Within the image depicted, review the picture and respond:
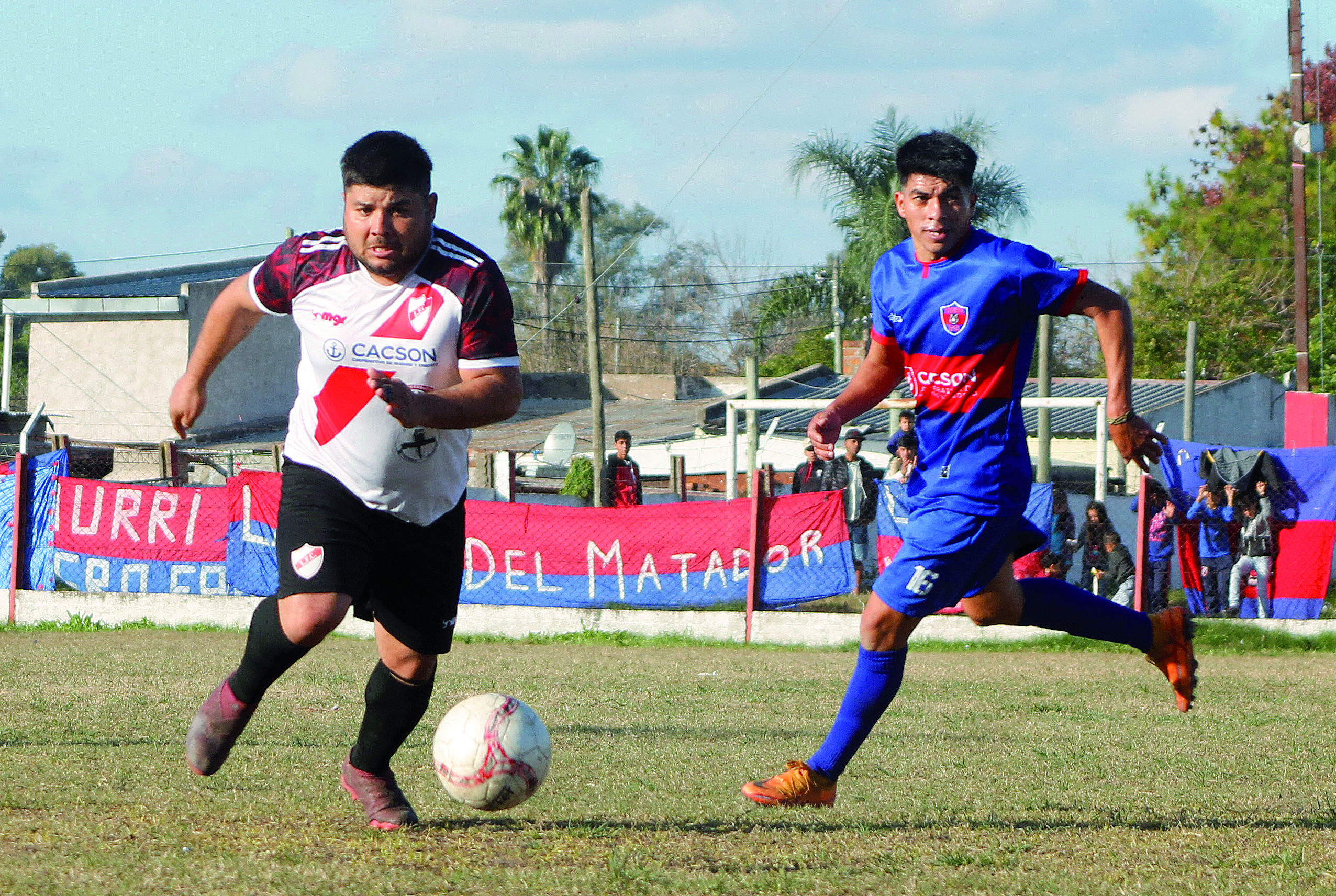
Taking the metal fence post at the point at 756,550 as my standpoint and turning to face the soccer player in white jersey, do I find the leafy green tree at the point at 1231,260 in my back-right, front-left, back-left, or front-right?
back-left

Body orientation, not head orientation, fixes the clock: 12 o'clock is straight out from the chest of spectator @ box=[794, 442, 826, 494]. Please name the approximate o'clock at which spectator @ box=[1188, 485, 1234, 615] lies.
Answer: spectator @ box=[1188, 485, 1234, 615] is roughly at 10 o'clock from spectator @ box=[794, 442, 826, 494].

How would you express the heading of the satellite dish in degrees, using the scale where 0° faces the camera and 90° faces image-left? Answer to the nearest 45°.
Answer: approximately 45°

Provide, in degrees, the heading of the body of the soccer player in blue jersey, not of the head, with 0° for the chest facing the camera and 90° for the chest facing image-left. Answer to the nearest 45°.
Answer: approximately 45°

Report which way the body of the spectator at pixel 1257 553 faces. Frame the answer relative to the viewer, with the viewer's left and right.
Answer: facing the viewer and to the left of the viewer

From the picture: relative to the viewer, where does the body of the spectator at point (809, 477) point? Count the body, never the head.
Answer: toward the camera

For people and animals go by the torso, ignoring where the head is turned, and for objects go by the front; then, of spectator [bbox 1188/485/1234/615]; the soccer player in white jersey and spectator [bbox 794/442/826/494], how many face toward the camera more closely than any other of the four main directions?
3

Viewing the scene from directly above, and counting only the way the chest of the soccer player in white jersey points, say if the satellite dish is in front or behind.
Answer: behind

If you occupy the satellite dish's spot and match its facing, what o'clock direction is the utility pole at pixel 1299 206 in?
The utility pole is roughly at 8 o'clock from the satellite dish.

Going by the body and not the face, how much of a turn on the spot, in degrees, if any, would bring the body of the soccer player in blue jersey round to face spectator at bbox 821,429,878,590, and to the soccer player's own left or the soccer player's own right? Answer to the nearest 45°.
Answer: approximately 135° to the soccer player's own right

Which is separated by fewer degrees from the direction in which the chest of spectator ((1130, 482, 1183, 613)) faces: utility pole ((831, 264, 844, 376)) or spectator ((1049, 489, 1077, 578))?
the spectator

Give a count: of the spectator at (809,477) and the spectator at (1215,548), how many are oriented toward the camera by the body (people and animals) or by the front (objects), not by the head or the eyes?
2
